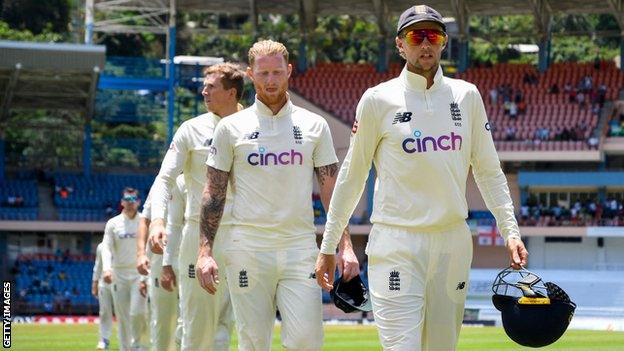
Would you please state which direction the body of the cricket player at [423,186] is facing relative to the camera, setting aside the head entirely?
toward the camera

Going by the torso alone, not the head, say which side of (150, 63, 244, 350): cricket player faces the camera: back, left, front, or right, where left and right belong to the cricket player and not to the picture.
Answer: front

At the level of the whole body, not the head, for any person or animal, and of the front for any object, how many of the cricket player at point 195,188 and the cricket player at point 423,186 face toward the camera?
2

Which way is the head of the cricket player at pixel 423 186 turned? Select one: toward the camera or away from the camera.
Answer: toward the camera

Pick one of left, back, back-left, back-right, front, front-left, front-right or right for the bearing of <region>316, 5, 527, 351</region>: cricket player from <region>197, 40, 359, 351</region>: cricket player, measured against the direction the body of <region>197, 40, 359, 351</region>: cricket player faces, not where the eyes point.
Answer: front-left

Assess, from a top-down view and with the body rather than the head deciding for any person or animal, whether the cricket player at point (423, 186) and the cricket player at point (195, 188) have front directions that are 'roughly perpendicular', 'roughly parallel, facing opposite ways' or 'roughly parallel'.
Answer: roughly parallel

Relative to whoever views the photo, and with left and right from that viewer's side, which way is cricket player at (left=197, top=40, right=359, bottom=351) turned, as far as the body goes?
facing the viewer

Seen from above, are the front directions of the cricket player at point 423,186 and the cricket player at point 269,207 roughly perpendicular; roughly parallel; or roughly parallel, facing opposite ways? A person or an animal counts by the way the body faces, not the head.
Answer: roughly parallel

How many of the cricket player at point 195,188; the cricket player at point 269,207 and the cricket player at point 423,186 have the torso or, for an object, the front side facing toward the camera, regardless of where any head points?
3

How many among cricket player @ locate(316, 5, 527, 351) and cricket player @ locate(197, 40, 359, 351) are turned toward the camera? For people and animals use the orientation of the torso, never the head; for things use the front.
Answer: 2

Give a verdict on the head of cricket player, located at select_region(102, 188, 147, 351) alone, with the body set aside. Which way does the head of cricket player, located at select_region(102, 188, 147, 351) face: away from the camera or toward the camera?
toward the camera

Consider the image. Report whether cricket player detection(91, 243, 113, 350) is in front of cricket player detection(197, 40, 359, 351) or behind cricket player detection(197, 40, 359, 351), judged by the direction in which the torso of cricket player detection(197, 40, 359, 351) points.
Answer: behind

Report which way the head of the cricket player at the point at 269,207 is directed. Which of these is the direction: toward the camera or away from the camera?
toward the camera
